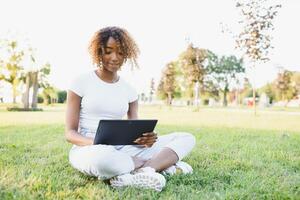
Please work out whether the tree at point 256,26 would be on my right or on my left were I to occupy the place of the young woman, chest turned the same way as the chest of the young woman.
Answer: on my left

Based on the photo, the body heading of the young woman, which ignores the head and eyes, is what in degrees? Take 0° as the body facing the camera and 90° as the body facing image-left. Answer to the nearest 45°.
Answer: approximately 315°

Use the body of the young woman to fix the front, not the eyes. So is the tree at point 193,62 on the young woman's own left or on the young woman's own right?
on the young woman's own left

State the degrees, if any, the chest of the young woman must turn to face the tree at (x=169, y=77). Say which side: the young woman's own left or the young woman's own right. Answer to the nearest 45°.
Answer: approximately 135° to the young woman's own left
